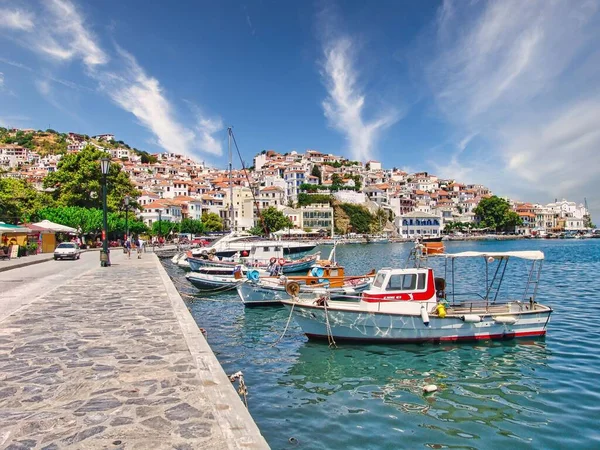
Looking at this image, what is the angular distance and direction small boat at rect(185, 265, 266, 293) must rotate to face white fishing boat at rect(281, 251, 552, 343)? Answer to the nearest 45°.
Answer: approximately 135° to its left

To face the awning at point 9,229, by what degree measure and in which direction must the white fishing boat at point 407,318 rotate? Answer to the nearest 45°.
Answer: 0° — it already faces it

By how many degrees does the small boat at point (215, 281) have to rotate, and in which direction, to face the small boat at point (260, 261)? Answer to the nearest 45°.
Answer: approximately 135° to its right

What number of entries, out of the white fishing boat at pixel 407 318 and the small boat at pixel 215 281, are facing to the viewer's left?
2

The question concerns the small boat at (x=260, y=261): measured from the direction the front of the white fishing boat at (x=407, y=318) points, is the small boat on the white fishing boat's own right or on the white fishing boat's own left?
on the white fishing boat's own right

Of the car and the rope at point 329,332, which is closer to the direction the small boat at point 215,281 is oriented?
the car

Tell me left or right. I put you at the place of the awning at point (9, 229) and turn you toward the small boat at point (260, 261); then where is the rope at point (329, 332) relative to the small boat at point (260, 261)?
right

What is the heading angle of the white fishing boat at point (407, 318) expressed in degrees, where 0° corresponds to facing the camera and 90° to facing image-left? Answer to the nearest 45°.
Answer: approximately 90°

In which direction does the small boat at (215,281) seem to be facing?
to the viewer's left
